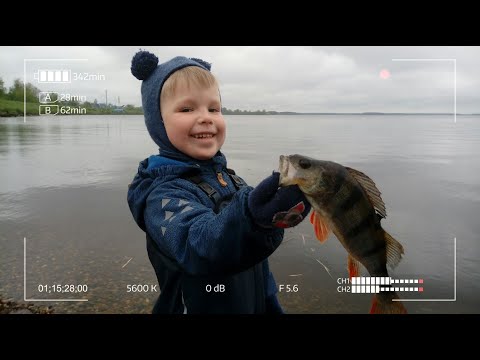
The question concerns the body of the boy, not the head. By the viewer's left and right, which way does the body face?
facing the viewer and to the right of the viewer
